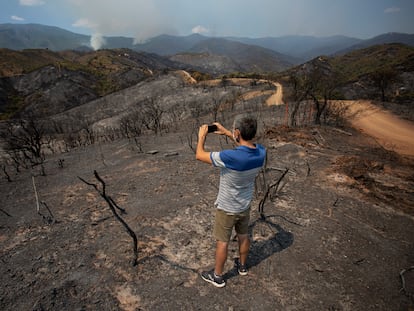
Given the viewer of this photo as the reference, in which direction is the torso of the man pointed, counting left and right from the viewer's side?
facing away from the viewer and to the left of the viewer

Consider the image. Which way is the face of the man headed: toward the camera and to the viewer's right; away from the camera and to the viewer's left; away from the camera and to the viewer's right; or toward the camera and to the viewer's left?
away from the camera and to the viewer's left
